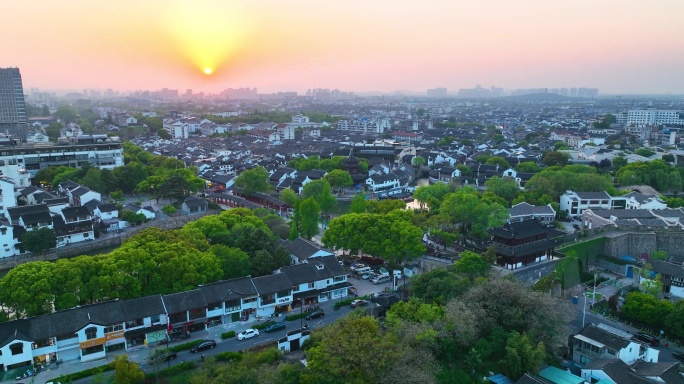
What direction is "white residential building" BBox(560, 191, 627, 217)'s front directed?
toward the camera

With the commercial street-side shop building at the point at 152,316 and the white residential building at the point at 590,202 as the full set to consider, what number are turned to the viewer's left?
0

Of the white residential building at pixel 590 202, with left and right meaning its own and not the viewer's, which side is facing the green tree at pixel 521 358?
front

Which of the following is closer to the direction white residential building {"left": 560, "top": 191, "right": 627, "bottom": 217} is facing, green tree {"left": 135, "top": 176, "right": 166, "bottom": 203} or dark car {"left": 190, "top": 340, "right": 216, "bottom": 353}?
the dark car

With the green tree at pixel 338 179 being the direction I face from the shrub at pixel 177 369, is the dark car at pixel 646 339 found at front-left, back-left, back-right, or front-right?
front-right

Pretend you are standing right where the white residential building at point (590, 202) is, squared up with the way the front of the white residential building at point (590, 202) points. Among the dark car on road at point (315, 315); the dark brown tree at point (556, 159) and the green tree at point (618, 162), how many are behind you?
2

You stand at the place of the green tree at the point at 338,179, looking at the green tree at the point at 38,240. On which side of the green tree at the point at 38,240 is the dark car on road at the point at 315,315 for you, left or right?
left
